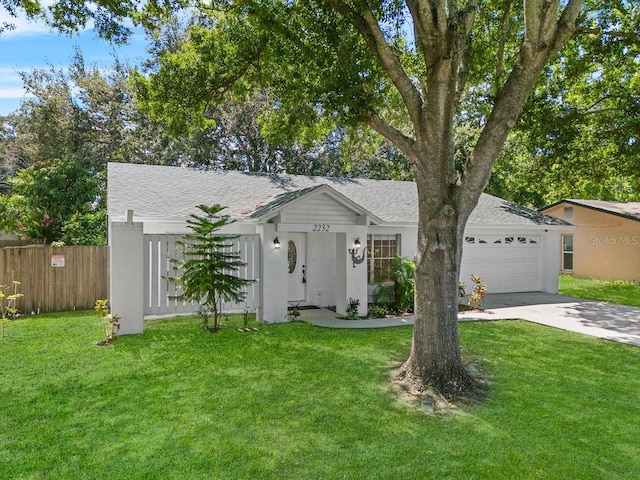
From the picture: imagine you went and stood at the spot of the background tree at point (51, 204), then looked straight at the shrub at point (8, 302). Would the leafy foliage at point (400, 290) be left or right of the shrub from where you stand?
left

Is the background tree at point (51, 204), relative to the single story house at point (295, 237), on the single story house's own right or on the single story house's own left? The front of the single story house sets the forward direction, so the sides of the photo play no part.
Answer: on the single story house's own right

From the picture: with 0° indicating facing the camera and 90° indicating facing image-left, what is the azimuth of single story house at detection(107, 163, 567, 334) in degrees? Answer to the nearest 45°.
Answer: approximately 0°

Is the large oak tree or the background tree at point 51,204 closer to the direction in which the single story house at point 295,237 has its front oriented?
the large oak tree

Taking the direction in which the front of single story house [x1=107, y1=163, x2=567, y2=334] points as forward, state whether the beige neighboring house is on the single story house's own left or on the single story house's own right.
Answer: on the single story house's own left
